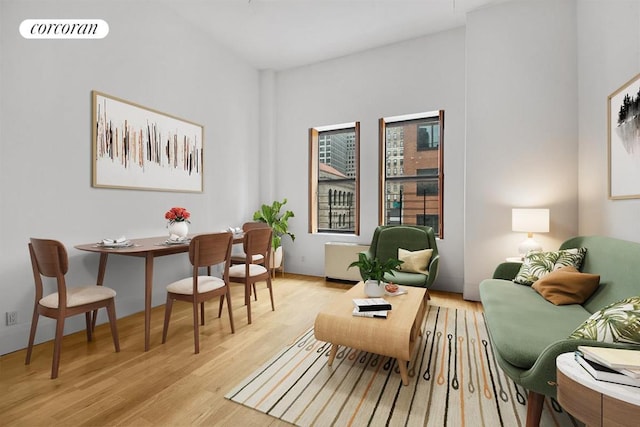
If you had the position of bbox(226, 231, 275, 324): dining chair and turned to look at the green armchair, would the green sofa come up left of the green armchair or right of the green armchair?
right

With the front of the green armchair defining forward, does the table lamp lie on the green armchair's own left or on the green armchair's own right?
on the green armchair's own left

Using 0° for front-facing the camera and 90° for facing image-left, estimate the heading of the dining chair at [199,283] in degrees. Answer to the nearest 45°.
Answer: approximately 135°

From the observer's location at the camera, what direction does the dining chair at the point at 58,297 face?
facing away from the viewer and to the right of the viewer

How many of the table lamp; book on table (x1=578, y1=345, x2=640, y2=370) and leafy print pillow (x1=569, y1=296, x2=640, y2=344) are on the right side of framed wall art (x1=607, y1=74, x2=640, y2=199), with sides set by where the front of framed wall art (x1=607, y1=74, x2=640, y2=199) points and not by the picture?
1

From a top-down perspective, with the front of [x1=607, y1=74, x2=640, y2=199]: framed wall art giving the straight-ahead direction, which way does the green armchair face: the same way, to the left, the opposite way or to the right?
to the left

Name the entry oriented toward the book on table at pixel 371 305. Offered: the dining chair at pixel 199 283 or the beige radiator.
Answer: the beige radiator

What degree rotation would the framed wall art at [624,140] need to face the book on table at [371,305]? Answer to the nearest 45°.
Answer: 0° — it already faces it

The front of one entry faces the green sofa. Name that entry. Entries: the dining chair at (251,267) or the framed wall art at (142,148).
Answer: the framed wall art

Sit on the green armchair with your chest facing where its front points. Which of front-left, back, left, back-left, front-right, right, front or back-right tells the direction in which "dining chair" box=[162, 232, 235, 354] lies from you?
front-right

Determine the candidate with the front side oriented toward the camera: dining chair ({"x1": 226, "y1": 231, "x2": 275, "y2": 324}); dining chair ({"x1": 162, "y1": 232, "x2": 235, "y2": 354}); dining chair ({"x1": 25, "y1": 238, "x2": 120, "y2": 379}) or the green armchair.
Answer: the green armchair

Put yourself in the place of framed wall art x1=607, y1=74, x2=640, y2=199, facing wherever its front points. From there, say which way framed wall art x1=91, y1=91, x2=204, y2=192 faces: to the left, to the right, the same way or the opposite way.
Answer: the opposite way

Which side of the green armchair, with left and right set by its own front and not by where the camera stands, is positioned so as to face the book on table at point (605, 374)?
front

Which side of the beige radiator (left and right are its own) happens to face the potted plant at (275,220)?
right

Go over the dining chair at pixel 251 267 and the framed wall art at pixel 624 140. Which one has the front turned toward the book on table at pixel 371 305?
the framed wall art

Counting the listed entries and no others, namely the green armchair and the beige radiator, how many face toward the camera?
2

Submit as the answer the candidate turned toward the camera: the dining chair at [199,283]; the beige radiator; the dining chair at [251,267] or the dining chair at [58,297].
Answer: the beige radiator
